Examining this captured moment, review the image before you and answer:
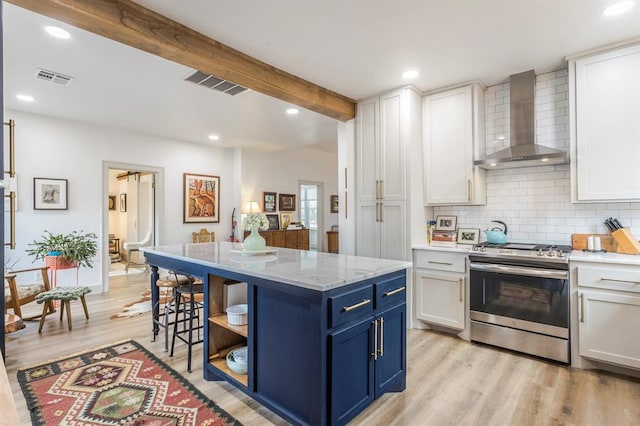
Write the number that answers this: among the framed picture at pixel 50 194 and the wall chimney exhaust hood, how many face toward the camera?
2

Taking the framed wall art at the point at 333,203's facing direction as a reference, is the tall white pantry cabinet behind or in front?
in front

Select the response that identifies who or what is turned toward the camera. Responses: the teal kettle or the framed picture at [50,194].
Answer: the framed picture

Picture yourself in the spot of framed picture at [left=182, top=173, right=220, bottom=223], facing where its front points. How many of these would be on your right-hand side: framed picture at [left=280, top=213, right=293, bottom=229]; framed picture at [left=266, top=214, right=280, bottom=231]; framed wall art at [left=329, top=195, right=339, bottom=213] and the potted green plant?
1

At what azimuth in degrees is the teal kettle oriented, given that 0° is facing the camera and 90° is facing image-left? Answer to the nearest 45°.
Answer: approximately 90°

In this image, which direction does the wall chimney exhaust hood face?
toward the camera

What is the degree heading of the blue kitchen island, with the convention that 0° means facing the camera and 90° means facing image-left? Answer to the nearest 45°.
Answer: approximately 315°

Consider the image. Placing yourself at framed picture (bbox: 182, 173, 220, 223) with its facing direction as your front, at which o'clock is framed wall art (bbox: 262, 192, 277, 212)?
The framed wall art is roughly at 10 o'clock from the framed picture.

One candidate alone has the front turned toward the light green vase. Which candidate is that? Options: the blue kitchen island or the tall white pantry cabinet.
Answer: the tall white pantry cabinet

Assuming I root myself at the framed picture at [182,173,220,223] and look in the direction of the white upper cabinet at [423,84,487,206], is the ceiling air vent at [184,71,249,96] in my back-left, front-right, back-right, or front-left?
front-right

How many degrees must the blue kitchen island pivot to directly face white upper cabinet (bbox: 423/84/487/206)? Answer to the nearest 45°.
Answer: approximately 90° to its left

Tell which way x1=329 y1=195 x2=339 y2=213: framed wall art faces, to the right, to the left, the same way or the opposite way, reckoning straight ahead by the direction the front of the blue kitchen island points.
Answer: the same way

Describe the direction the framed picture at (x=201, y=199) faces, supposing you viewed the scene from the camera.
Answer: facing the viewer and to the right of the viewer

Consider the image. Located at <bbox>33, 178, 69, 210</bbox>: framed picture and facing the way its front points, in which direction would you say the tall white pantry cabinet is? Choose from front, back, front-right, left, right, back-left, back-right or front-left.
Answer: front-left

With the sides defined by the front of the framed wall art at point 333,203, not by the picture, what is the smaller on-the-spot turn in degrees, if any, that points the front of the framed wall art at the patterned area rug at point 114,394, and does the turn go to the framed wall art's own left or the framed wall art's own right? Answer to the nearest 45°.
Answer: approximately 45° to the framed wall art's own right

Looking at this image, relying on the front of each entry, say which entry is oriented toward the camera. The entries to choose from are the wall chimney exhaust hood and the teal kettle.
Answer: the wall chimney exhaust hood

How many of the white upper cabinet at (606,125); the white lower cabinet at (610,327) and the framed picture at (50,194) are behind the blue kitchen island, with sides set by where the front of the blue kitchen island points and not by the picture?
1
